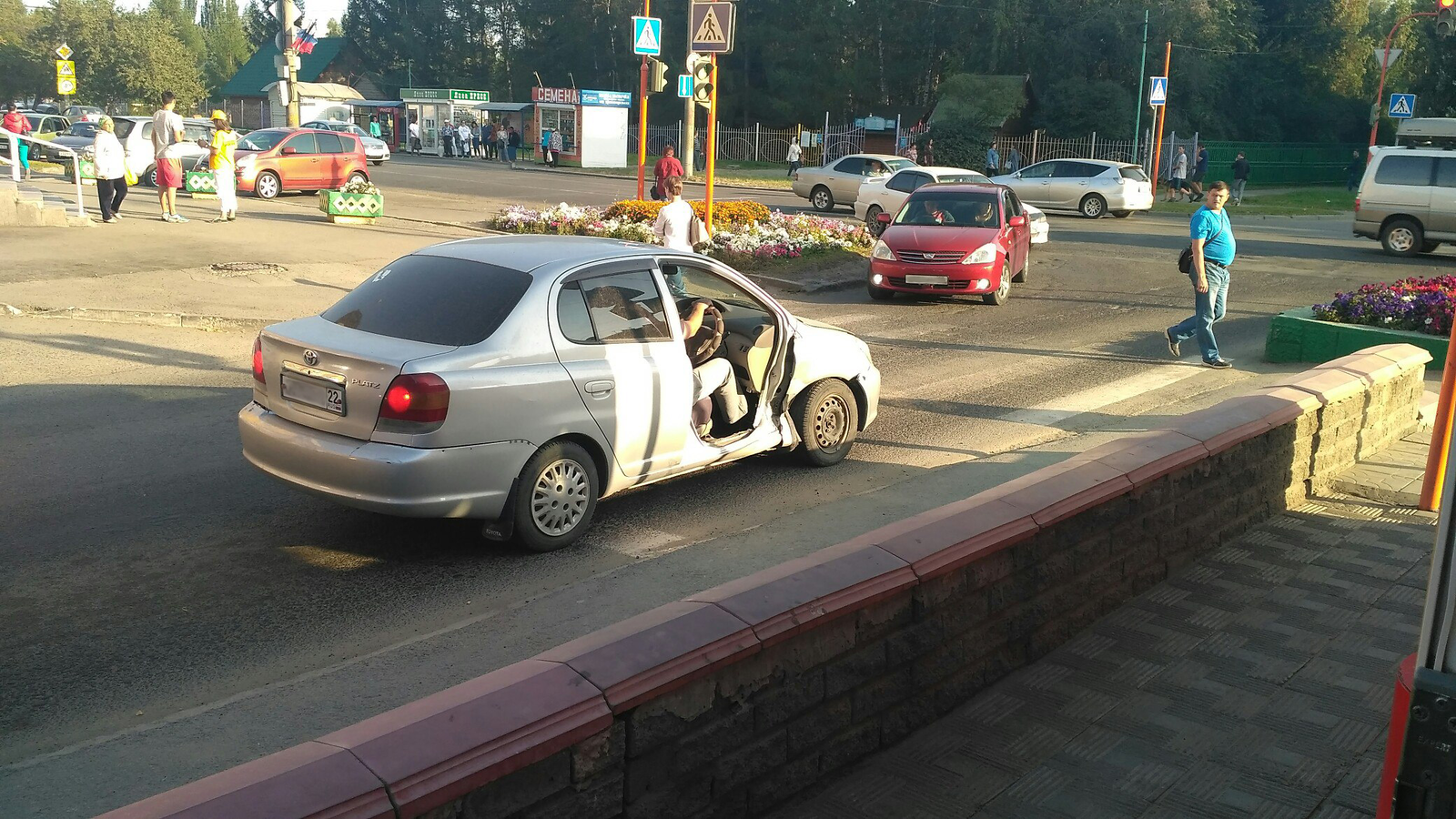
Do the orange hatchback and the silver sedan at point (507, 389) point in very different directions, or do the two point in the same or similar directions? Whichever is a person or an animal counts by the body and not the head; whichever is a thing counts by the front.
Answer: very different directions

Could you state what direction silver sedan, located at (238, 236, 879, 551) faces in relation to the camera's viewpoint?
facing away from the viewer and to the right of the viewer

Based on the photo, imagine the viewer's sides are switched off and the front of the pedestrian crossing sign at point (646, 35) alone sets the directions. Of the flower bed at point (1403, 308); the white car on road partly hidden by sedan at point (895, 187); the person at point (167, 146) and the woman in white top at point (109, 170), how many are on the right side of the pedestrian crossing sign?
2

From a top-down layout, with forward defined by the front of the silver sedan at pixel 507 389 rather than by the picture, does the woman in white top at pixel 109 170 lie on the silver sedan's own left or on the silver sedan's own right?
on the silver sedan's own left

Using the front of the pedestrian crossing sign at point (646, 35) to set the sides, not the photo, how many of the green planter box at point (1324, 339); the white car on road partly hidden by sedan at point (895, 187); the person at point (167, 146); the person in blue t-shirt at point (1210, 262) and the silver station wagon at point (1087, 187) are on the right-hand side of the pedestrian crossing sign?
1

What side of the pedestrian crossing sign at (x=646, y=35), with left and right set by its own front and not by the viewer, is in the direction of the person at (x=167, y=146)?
right

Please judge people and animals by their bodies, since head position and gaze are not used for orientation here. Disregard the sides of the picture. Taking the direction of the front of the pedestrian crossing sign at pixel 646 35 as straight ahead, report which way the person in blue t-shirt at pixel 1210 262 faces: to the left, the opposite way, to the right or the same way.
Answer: the same way

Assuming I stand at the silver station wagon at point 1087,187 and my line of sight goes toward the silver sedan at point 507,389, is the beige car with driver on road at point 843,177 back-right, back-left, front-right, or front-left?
front-right

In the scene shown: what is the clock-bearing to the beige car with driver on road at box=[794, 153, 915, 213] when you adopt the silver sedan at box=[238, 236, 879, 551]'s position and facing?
The beige car with driver on road is roughly at 11 o'clock from the silver sedan.

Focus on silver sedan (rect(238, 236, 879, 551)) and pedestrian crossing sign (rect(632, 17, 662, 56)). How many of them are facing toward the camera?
1

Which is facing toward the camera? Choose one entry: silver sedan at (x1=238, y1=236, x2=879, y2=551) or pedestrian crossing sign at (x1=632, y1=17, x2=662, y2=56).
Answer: the pedestrian crossing sign

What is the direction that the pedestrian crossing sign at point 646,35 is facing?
toward the camera

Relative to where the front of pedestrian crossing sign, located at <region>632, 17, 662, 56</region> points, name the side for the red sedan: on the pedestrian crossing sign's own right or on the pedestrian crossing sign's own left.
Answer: on the pedestrian crossing sign's own left
